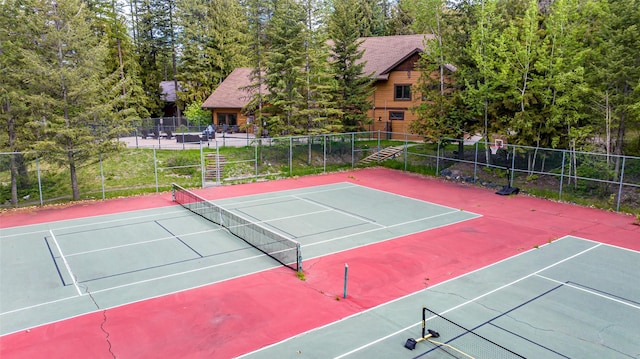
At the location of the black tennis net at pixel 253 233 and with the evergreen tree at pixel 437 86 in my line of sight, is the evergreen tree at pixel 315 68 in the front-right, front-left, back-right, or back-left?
front-left

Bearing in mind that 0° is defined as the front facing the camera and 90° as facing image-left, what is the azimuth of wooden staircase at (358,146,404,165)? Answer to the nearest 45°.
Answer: approximately 45°

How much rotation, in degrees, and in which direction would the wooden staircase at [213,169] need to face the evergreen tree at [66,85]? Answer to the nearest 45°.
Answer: approximately 45° to its right

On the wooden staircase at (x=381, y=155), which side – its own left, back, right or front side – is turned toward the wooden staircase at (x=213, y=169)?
front

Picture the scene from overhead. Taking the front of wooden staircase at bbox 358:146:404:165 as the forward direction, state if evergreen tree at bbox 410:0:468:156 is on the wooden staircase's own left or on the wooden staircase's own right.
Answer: on the wooden staircase's own left

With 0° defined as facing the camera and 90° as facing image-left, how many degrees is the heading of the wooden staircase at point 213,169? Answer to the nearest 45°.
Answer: approximately 0°

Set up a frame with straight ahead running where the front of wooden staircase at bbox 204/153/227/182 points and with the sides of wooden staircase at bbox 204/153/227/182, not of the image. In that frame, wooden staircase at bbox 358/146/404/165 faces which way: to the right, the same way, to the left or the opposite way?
to the right

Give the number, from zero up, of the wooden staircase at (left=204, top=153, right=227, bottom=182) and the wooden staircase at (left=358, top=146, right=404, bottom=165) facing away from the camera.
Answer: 0

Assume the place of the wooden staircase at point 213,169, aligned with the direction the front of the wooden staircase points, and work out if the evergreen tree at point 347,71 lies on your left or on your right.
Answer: on your left

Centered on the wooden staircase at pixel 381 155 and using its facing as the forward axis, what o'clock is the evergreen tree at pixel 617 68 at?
The evergreen tree is roughly at 9 o'clock from the wooden staircase.
